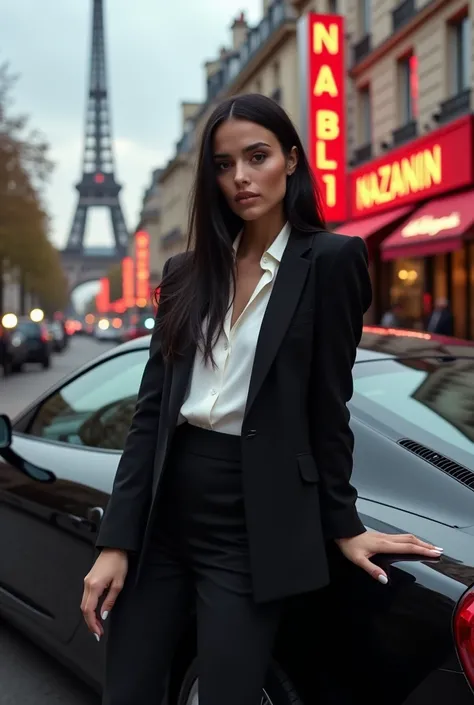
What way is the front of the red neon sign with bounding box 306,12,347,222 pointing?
toward the camera

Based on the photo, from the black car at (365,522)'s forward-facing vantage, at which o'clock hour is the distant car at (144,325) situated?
The distant car is roughly at 1 o'clock from the black car.

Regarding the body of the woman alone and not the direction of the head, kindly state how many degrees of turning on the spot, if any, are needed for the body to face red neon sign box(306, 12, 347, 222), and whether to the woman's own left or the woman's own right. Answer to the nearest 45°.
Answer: approximately 135° to the woman's own right

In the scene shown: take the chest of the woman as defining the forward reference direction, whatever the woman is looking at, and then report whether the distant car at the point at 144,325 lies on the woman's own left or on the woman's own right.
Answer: on the woman's own right

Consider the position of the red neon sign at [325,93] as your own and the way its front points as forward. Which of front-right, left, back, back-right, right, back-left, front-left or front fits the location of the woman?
front

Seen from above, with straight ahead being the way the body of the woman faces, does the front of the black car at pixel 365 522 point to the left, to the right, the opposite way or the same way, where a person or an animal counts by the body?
to the right

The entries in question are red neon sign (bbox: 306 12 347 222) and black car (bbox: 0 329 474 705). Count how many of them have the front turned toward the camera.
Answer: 1

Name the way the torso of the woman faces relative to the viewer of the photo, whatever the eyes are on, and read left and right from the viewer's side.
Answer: facing the viewer and to the left of the viewer

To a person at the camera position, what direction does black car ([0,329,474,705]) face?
facing away from the viewer and to the left of the viewer

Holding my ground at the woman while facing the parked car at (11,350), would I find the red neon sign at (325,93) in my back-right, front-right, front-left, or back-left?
front-right
